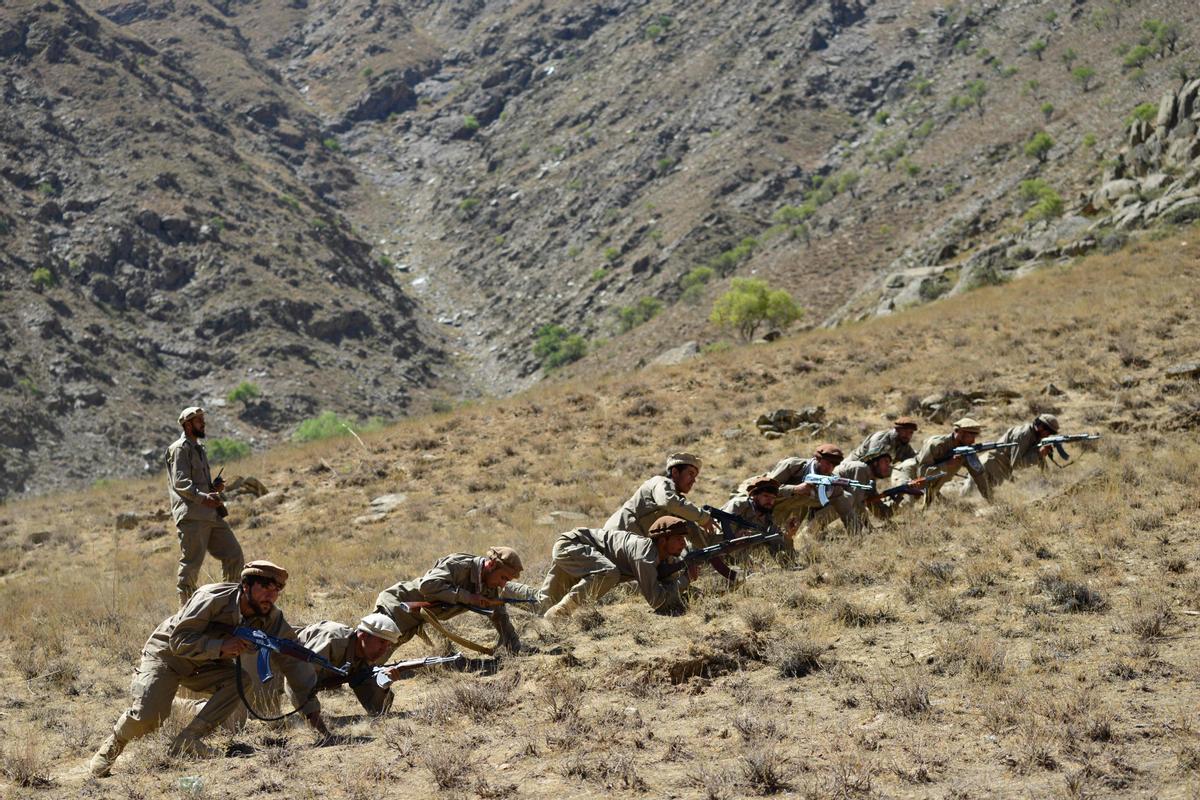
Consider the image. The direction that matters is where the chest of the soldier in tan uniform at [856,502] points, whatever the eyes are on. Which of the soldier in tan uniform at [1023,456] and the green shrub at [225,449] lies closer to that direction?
the soldier in tan uniform

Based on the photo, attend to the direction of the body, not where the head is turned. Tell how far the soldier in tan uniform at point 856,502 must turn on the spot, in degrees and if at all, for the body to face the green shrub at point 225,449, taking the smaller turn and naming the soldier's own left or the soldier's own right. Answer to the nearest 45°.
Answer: approximately 135° to the soldier's own left

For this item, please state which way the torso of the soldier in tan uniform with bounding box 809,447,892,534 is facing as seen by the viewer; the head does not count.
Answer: to the viewer's right

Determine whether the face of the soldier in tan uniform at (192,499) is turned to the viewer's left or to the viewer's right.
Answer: to the viewer's right

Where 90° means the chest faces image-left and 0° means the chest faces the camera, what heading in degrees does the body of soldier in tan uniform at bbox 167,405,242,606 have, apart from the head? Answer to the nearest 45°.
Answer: approximately 270°

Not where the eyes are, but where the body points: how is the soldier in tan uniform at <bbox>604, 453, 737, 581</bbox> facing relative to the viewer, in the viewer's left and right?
facing to the right of the viewer

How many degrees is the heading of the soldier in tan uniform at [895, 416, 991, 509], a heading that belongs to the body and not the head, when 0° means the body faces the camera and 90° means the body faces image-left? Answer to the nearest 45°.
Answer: approximately 270°

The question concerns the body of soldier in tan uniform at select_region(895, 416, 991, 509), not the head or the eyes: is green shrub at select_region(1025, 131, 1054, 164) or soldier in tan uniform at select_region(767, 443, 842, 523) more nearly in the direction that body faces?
the green shrub

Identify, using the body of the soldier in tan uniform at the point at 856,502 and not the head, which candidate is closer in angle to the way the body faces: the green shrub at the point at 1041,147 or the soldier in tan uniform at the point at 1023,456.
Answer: the soldier in tan uniform

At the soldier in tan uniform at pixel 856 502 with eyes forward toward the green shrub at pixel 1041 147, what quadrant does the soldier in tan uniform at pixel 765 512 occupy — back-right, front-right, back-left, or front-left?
back-left

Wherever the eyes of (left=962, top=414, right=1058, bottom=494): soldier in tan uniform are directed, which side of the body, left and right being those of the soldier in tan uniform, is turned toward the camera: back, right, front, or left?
right

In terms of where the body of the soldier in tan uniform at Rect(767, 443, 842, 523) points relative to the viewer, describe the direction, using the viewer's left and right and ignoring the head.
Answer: facing to the right of the viewer

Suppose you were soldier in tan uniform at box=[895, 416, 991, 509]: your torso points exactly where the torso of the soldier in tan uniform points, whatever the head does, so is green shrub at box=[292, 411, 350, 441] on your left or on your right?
on your left

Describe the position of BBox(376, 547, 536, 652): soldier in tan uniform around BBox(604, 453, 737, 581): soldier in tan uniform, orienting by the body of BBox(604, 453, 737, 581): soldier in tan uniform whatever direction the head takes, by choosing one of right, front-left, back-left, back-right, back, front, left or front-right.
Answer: back-right
